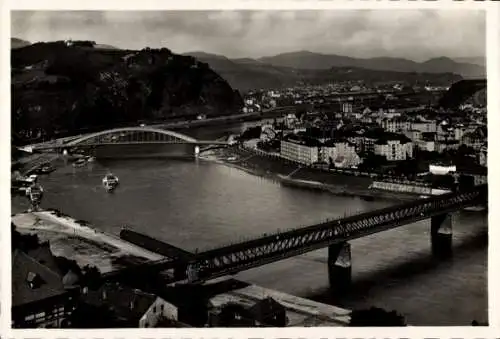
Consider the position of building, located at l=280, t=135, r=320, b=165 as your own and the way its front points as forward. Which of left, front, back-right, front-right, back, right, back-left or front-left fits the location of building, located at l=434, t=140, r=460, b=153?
back-left

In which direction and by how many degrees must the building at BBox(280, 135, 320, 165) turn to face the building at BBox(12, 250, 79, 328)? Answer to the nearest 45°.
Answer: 0° — it already faces it

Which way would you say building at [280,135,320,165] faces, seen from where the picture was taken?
facing the viewer and to the left of the viewer

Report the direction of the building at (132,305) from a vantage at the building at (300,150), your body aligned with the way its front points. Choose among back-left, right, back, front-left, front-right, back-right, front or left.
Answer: front

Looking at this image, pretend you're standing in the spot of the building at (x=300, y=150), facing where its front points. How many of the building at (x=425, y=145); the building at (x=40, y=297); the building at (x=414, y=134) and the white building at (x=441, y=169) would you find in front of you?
1

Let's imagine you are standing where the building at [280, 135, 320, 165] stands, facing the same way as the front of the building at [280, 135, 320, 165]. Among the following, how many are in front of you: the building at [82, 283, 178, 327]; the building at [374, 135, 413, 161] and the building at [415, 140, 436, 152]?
1

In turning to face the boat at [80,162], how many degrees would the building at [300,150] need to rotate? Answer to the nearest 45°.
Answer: approximately 45° to its right

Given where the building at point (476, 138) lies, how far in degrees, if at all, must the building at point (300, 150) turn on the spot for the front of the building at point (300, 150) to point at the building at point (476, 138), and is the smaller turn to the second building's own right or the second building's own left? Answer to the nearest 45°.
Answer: approximately 135° to the second building's own left

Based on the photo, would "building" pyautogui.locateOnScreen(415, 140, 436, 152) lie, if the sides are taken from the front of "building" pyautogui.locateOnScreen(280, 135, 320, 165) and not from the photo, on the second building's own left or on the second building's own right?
on the second building's own left

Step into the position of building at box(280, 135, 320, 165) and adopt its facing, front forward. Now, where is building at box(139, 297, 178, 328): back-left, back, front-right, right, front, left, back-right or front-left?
front

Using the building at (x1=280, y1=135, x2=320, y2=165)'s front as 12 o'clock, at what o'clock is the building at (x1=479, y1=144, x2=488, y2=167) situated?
the building at (x1=479, y1=144, x2=488, y2=167) is roughly at 8 o'clock from the building at (x1=280, y1=135, x2=320, y2=165).

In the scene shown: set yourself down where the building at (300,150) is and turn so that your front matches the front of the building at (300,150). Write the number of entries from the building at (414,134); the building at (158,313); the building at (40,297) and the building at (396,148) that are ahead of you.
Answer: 2

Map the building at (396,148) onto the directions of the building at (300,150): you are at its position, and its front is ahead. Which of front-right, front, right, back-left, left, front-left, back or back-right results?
back-left

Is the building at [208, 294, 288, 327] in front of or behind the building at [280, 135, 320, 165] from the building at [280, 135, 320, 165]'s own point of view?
in front
